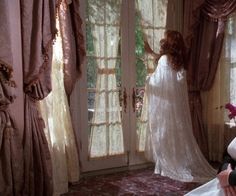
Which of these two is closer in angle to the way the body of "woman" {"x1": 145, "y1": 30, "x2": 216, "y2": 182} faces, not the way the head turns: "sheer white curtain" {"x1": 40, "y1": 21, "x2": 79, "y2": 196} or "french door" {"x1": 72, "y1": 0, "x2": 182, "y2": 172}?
the french door

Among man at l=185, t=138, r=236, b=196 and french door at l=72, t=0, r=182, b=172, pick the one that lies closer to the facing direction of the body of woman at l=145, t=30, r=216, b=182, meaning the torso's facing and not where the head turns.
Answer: the french door

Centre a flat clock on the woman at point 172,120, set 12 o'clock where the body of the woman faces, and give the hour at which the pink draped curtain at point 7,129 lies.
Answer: The pink draped curtain is roughly at 9 o'clock from the woman.

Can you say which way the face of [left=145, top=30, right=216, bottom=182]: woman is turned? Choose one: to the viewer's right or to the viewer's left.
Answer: to the viewer's left

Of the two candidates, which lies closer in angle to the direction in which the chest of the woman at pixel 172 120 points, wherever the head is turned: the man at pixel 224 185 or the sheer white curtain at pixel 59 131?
the sheer white curtain

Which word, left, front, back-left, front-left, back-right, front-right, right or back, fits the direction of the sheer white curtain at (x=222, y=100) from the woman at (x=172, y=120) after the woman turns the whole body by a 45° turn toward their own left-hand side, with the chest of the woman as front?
back-right

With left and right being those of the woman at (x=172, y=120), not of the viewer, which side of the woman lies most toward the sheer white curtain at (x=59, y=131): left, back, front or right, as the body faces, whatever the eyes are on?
left

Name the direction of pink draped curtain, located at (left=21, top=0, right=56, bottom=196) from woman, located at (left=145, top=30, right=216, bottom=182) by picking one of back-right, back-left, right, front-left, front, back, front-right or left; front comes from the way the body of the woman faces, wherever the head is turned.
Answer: left

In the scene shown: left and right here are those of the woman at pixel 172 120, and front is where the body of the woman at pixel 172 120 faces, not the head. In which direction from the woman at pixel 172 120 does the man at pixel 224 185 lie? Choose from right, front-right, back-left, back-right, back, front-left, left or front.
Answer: back-left

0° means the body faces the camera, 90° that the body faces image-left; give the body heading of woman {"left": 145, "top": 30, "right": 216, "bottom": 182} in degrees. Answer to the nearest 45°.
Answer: approximately 135°
